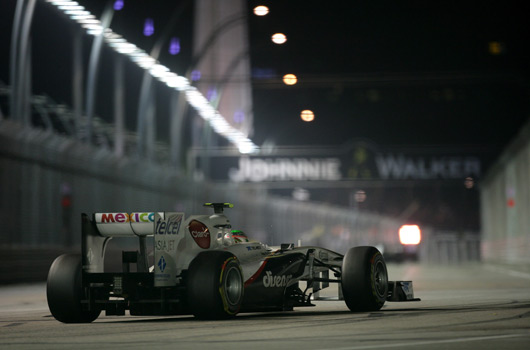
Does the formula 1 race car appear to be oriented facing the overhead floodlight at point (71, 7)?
no

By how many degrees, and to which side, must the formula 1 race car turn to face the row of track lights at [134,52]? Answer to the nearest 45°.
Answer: approximately 45° to its left

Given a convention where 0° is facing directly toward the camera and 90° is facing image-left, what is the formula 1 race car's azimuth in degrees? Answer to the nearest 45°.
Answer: approximately 225°

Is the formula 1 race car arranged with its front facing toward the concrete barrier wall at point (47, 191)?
no

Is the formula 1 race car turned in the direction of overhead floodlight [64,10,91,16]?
no
